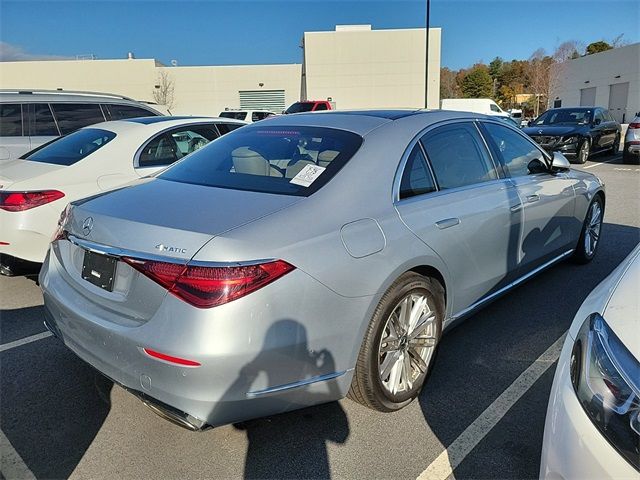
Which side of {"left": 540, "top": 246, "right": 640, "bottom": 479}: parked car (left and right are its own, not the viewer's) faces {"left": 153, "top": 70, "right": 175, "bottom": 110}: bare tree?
right

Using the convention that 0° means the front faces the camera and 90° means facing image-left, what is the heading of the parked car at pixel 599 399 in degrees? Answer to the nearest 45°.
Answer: approximately 45°

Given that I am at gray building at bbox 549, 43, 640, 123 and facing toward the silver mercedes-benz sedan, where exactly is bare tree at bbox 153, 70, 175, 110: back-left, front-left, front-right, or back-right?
front-right

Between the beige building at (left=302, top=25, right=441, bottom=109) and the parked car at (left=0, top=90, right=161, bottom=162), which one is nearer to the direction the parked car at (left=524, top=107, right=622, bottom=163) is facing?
the parked car

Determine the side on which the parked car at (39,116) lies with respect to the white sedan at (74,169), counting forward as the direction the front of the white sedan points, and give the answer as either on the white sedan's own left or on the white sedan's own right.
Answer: on the white sedan's own left

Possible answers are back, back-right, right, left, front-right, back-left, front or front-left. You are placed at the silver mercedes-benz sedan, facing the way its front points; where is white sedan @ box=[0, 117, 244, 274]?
left

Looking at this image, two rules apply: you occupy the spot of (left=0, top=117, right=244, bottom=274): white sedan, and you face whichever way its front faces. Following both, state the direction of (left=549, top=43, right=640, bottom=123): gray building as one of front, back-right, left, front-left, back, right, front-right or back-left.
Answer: front

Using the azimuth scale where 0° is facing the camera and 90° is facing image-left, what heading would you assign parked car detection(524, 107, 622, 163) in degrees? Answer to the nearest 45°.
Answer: approximately 45°

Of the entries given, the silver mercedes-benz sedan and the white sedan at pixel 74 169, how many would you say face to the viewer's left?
0

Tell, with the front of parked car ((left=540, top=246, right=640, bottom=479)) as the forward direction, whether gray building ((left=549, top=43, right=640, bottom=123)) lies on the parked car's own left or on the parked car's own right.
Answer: on the parked car's own right

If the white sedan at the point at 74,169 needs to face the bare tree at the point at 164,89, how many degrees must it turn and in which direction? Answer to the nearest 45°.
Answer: approximately 45° to its left

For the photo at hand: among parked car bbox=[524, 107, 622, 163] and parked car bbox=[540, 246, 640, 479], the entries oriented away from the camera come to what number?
0

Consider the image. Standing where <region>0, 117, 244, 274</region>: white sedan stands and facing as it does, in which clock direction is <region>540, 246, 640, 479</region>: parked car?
The parked car is roughly at 4 o'clock from the white sedan.

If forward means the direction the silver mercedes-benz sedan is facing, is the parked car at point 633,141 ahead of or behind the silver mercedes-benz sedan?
ahead

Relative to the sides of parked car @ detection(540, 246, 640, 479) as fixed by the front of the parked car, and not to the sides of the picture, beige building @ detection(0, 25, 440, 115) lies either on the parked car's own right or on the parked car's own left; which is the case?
on the parked car's own right

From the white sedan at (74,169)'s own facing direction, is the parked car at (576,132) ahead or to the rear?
ahead

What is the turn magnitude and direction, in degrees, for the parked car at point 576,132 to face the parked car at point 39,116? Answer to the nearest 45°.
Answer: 0° — it already faces it
